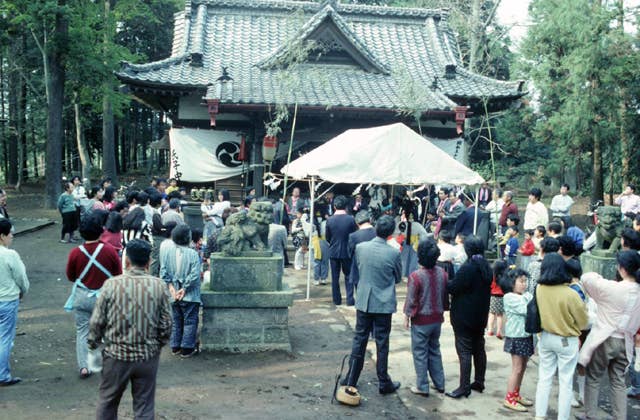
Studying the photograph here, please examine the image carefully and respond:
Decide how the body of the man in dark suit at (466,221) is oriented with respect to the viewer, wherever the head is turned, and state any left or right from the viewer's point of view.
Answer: facing to the left of the viewer

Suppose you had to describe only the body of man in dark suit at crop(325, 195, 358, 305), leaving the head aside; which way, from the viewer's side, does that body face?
away from the camera

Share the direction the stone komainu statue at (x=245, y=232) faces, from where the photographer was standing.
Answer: facing to the right of the viewer

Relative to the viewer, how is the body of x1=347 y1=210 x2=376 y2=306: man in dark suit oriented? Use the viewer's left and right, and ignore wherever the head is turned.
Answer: facing away from the viewer

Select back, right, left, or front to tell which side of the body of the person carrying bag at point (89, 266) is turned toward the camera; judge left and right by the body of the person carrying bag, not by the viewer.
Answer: back

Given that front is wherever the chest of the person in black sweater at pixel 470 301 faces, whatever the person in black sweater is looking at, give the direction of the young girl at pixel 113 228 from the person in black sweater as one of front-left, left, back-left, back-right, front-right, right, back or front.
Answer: front-left

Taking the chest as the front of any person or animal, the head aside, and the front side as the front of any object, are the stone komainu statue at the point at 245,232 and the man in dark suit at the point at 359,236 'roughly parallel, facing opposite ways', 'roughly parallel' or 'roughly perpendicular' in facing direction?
roughly perpendicular

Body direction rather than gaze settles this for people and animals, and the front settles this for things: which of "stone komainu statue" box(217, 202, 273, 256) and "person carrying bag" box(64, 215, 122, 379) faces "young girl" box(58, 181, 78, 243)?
the person carrying bag

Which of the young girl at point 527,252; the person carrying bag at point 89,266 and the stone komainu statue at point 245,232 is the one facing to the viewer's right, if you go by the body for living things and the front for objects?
the stone komainu statue

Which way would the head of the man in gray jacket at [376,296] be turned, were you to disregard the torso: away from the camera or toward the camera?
away from the camera
